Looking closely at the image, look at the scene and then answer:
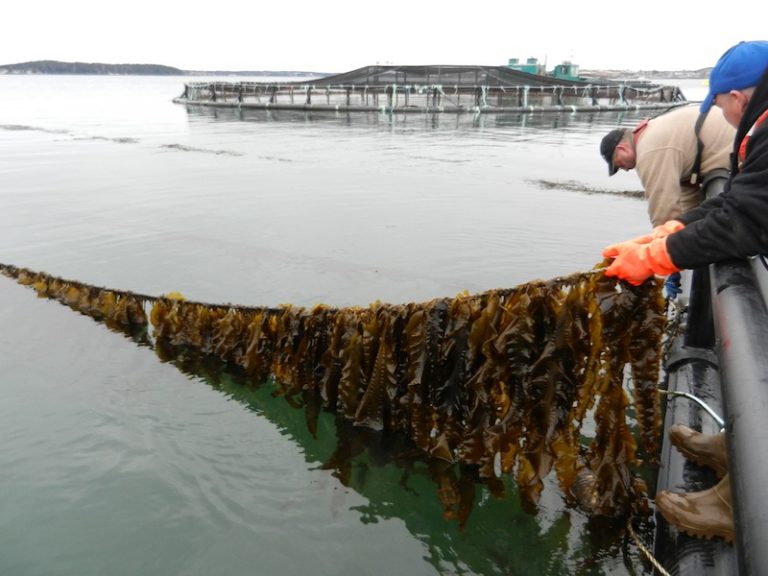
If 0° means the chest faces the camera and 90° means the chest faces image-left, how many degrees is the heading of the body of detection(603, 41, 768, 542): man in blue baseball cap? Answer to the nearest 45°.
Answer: approximately 90°

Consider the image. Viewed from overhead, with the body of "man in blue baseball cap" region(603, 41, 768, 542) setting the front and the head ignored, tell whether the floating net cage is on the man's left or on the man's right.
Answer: on the man's right

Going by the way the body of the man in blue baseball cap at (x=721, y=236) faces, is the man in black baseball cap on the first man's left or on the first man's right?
on the first man's right
